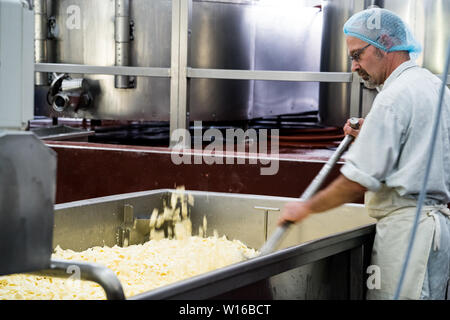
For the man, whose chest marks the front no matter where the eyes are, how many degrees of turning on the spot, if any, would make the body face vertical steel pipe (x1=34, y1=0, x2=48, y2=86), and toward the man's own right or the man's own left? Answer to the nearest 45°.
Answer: approximately 45° to the man's own right

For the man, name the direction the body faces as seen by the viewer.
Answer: to the viewer's left

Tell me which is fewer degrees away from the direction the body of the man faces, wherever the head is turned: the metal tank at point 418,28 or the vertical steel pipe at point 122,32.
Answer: the vertical steel pipe

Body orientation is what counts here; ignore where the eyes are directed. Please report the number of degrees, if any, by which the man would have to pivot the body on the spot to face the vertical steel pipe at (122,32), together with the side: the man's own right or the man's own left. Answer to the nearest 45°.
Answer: approximately 45° to the man's own right

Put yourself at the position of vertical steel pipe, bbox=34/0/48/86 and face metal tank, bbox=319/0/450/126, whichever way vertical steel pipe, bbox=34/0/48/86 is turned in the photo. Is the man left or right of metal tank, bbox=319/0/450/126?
right

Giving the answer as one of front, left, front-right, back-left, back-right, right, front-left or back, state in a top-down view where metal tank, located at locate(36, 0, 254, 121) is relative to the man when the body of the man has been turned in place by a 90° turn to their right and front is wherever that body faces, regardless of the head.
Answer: front-left

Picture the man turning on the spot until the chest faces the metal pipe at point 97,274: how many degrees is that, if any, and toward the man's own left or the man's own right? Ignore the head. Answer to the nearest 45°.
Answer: approximately 45° to the man's own left

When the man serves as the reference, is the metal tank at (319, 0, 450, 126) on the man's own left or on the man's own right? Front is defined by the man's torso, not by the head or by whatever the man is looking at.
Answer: on the man's own right

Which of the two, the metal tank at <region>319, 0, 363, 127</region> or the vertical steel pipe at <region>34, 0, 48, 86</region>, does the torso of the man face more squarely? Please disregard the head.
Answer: the vertical steel pipe

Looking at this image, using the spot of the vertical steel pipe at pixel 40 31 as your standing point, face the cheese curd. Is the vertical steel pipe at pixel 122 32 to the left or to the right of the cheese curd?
left

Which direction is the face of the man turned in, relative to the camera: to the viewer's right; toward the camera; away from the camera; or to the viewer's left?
to the viewer's left

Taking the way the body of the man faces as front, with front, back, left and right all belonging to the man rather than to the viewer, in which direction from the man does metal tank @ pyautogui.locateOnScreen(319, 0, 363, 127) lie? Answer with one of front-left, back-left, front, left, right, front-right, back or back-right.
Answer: right

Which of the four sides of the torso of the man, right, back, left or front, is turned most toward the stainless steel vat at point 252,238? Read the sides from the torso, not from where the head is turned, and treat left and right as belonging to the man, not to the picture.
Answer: front
